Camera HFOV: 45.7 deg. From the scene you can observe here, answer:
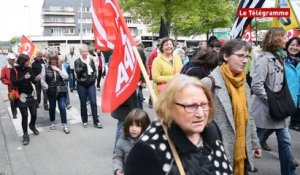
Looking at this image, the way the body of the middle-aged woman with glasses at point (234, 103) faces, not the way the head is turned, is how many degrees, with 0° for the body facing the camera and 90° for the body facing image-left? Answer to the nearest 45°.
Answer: approximately 315°

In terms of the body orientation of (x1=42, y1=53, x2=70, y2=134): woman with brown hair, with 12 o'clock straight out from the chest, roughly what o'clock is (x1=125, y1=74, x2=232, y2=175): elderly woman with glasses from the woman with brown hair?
The elderly woman with glasses is roughly at 12 o'clock from the woman with brown hair.

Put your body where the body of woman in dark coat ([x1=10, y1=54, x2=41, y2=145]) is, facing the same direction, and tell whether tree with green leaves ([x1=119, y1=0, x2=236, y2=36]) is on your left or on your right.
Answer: on your left

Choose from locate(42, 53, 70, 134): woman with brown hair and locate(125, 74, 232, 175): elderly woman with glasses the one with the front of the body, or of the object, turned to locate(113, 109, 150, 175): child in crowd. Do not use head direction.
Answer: the woman with brown hair

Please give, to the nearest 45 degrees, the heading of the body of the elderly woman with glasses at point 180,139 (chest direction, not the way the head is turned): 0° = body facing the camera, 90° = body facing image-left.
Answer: approximately 315°

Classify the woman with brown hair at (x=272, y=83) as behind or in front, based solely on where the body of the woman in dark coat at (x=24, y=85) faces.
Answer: in front

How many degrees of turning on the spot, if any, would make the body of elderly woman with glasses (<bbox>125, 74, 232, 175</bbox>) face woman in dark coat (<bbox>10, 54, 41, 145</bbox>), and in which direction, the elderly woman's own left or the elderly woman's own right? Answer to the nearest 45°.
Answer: approximately 180°

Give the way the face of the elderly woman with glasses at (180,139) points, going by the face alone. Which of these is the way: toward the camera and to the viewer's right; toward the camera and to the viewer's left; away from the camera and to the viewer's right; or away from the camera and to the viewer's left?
toward the camera and to the viewer's right

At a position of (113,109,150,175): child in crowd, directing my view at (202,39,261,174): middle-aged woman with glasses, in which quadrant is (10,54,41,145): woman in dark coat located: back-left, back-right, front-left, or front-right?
back-left

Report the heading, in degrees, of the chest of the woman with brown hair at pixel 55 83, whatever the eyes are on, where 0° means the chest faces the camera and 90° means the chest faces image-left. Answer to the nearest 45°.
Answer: approximately 0°
